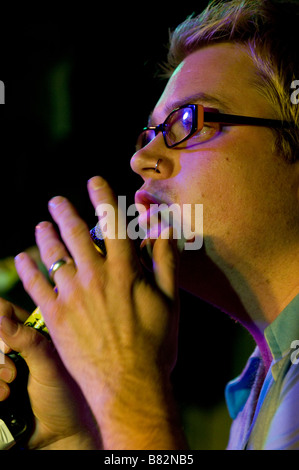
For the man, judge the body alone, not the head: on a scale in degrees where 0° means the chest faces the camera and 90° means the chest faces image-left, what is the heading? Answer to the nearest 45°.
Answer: approximately 90°
